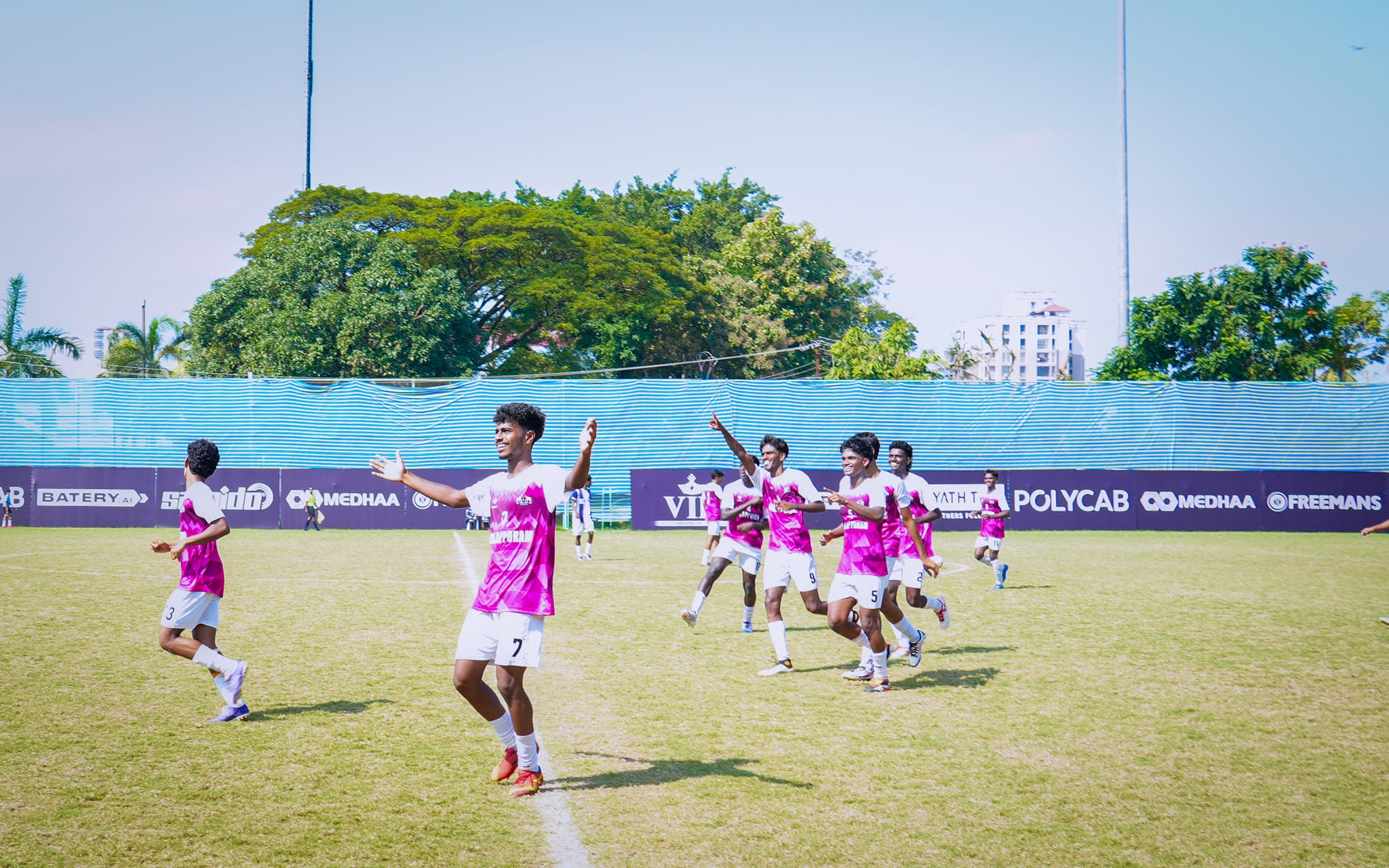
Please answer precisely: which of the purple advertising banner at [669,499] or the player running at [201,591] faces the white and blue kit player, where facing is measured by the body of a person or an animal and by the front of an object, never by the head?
the purple advertising banner

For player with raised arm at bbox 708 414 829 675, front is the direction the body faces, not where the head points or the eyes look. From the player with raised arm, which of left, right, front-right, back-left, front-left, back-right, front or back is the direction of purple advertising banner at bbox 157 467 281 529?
right

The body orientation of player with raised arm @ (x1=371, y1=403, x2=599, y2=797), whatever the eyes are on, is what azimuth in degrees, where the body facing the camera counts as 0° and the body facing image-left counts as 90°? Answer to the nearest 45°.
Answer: approximately 45°

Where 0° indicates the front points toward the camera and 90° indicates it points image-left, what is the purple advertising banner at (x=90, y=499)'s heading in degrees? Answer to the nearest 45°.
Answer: approximately 0°

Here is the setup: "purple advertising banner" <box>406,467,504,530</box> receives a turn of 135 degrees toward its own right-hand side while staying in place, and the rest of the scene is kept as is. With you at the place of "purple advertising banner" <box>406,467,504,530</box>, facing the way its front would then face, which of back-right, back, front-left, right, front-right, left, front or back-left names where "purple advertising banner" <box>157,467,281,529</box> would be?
front-left

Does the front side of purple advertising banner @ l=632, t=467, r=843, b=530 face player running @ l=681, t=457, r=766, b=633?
yes

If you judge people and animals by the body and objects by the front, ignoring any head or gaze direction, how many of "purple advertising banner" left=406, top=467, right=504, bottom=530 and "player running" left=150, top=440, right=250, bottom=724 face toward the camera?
1

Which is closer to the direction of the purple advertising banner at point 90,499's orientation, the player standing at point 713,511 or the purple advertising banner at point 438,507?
the player standing

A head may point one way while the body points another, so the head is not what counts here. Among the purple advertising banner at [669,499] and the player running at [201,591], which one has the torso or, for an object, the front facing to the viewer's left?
the player running

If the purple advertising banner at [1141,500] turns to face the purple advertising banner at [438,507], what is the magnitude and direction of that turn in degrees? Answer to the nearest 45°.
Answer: approximately 90° to its right

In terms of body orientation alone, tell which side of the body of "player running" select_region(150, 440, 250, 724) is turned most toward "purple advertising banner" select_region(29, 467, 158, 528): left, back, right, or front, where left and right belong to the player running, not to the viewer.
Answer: right

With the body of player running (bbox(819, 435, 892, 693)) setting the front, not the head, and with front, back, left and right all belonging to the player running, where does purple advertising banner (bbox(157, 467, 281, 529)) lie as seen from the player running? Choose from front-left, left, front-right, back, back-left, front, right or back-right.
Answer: right

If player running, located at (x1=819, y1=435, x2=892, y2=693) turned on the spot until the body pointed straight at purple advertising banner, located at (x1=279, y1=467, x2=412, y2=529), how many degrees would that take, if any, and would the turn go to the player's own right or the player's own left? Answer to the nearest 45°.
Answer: approximately 90° to the player's own right

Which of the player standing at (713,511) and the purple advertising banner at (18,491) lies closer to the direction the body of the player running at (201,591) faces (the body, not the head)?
the purple advertising banner

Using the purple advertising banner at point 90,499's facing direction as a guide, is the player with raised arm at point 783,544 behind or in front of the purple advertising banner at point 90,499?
in front

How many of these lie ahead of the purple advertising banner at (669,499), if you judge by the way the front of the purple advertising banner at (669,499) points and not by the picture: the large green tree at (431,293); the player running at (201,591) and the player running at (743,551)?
2
